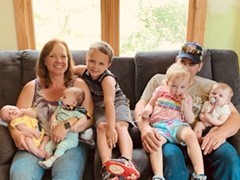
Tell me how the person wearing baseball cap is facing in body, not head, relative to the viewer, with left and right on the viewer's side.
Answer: facing the viewer

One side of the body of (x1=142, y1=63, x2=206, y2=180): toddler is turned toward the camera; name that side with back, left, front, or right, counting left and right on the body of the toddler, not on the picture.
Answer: front

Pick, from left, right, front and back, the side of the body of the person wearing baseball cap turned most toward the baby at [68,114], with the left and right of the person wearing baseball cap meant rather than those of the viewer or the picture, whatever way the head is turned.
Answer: right

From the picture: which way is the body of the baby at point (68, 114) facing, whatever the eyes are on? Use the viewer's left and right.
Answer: facing the viewer and to the left of the viewer

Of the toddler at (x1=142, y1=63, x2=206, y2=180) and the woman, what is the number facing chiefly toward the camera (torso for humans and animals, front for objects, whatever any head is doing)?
2

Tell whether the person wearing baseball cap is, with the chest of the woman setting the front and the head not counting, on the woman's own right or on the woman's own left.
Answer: on the woman's own left

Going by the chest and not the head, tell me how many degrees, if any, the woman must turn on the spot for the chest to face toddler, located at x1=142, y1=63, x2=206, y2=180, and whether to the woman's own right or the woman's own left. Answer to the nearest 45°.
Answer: approximately 90° to the woman's own left

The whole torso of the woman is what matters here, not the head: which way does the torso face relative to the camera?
toward the camera

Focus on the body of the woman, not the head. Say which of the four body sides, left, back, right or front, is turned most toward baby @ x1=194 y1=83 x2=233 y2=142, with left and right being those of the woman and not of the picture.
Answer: left

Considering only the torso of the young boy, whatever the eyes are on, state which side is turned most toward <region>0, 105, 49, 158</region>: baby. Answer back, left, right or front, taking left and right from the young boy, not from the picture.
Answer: right
